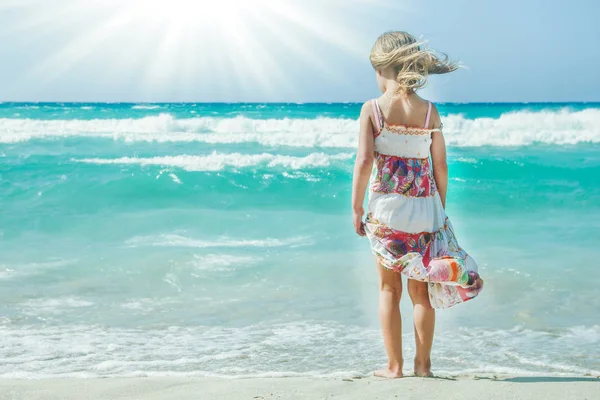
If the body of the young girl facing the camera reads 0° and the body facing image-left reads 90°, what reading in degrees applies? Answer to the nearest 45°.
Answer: approximately 180°
